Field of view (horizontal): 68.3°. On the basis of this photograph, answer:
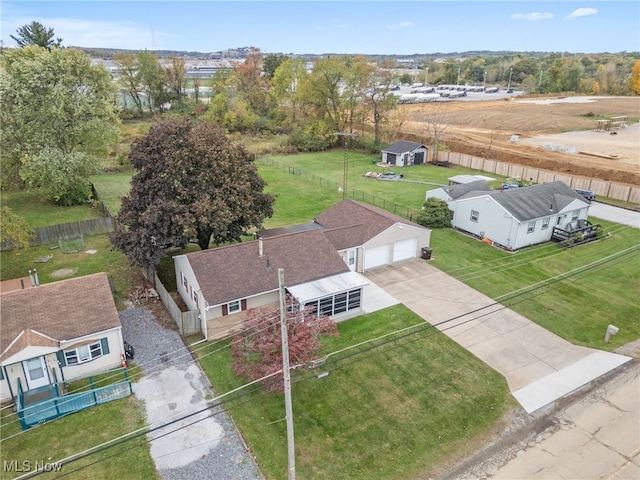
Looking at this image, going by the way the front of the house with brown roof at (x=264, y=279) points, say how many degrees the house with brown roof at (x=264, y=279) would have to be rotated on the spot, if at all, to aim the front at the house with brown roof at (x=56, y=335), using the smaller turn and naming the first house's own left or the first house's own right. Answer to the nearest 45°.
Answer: approximately 90° to the first house's own right

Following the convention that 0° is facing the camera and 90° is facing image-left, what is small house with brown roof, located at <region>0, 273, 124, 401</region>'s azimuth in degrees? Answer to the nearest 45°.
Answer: approximately 0°

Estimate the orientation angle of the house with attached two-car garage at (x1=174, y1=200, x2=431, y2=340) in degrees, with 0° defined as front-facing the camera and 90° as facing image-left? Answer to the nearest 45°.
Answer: approximately 315°

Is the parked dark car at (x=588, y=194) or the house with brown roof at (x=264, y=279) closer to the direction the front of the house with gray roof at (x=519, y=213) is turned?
the house with brown roof

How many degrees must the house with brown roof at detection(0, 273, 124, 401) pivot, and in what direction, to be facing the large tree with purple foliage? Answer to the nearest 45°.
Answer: approximately 135° to its left

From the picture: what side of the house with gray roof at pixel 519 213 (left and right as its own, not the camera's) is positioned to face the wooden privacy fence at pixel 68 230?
right

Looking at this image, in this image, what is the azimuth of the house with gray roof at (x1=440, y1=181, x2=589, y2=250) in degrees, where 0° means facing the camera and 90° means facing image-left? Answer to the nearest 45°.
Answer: approximately 315°

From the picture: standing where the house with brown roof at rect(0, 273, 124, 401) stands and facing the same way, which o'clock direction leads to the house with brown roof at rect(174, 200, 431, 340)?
the house with brown roof at rect(174, 200, 431, 340) is roughly at 9 o'clock from the house with brown roof at rect(0, 273, 124, 401).
